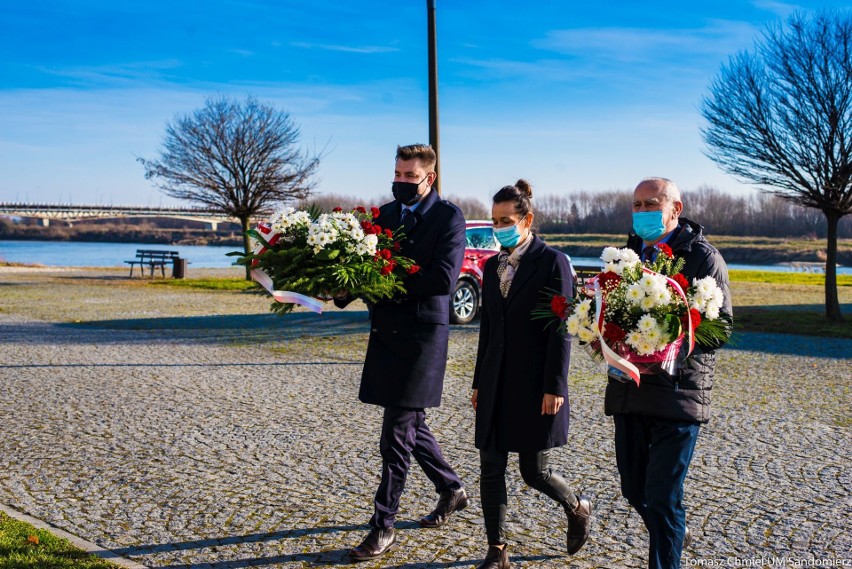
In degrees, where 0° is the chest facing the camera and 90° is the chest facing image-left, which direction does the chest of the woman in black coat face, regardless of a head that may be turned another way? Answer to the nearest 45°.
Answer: approximately 45°

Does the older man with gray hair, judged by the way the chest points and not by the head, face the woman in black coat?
no

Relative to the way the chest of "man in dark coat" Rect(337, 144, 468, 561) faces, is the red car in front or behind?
behind

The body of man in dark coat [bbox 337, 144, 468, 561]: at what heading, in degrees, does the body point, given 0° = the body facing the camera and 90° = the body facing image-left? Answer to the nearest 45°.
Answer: approximately 45°

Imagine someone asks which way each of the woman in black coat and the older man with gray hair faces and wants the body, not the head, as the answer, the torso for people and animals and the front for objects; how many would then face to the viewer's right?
0

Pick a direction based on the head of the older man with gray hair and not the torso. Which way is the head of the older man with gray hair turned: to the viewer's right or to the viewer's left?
to the viewer's left

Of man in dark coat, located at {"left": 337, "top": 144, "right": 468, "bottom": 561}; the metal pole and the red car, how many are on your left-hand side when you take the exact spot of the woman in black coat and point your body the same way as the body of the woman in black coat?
0

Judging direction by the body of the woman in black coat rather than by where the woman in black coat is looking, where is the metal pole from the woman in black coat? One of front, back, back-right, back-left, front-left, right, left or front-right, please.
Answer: back-right

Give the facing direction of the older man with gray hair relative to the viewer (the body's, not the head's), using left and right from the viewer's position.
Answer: facing the viewer and to the left of the viewer

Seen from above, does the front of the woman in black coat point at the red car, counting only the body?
no

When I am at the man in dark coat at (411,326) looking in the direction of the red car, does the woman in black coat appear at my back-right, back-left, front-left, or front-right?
back-right

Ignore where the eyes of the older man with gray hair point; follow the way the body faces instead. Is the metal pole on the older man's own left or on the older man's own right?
on the older man's own right

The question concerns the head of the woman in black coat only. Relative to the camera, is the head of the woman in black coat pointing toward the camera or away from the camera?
toward the camera

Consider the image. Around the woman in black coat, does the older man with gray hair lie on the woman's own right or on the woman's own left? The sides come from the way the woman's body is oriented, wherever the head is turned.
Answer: on the woman's own left

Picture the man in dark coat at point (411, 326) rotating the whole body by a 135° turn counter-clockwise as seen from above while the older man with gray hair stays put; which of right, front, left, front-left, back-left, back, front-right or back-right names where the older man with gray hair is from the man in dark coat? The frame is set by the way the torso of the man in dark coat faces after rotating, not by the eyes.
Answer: front-right

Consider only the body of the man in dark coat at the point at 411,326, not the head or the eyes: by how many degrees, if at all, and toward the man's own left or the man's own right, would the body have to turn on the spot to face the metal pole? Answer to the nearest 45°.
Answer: approximately 135° to the man's own right

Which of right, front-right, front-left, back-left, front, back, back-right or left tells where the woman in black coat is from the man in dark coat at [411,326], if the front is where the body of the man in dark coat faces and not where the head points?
left

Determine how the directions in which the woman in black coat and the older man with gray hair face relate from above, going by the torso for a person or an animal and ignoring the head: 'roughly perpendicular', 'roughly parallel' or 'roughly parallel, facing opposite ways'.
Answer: roughly parallel

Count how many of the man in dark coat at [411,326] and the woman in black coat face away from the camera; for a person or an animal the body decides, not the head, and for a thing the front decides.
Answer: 0
